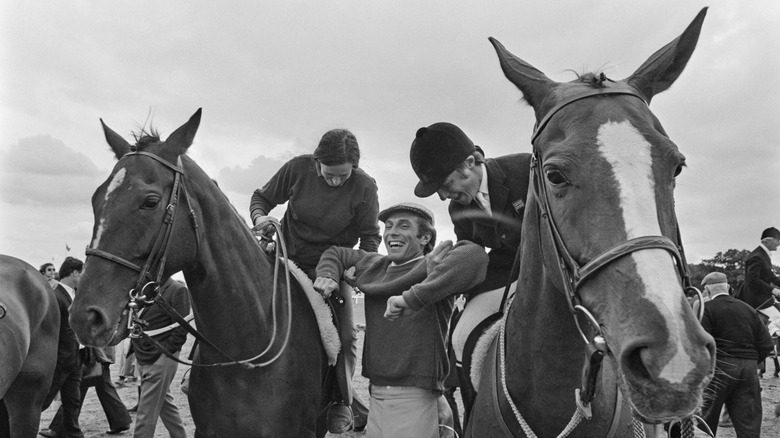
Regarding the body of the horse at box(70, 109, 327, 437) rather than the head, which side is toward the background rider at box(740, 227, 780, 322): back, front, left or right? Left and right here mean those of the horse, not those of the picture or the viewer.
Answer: back

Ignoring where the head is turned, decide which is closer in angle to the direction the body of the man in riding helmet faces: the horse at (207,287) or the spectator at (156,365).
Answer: the horse

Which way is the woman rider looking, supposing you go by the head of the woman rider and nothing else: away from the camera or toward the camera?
toward the camera

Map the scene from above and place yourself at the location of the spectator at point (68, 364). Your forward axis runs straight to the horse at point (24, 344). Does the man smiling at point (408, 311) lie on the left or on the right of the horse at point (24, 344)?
left

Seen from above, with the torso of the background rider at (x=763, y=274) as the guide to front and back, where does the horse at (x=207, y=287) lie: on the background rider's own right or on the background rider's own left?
on the background rider's own right

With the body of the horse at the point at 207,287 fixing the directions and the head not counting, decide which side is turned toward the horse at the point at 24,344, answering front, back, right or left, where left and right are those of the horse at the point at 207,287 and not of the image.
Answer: right

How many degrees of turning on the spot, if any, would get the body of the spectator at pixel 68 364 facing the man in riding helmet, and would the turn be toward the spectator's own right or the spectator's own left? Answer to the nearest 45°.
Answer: approximately 90° to the spectator's own right

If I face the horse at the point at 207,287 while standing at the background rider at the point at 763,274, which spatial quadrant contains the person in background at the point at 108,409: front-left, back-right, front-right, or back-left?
front-right

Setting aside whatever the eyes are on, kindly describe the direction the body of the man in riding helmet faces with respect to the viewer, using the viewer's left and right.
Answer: facing the viewer and to the left of the viewer
